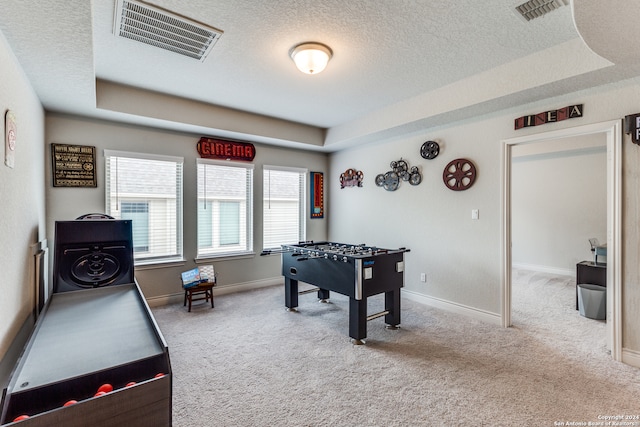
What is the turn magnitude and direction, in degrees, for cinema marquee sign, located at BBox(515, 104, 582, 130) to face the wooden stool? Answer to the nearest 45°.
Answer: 0° — it already faces it

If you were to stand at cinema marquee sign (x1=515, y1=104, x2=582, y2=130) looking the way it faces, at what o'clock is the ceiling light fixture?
The ceiling light fixture is roughly at 12 o'clock from the cinema marquee sign.

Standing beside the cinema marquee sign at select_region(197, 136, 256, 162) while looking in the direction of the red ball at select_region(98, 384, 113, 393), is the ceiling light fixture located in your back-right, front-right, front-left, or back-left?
front-left

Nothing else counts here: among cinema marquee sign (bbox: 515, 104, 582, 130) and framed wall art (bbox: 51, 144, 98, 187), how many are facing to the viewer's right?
0

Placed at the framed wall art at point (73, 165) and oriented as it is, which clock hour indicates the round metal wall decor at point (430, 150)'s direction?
The round metal wall decor is roughly at 10 o'clock from the framed wall art.

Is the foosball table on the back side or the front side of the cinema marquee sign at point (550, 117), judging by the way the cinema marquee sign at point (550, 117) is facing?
on the front side

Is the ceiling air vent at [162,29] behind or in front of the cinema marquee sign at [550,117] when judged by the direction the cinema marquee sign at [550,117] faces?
in front

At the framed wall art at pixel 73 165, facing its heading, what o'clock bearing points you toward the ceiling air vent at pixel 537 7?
The ceiling air vent is roughly at 11 o'clock from the framed wall art.

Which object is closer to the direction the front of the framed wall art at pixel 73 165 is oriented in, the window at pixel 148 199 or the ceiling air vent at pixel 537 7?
the ceiling air vent

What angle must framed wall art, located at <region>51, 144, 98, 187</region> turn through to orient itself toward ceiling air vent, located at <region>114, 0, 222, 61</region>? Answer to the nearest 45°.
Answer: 0° — it already faces it

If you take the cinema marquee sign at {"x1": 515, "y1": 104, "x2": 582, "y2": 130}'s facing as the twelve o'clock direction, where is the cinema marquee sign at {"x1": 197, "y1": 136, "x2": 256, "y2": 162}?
the cinema marquee sign at {"x1": 197, "y1": 136, "x2": 256, "y2": 162} is roughly at 1 o'clock from the cinema marquee sign at {"x1": 515, "y1": 104, "x2": 582, "y2": 130}.

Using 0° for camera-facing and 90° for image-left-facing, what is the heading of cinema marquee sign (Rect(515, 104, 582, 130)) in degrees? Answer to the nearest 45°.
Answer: approximately 45°

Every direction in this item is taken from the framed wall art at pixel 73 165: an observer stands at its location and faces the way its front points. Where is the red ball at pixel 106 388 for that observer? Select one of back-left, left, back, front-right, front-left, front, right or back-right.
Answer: front

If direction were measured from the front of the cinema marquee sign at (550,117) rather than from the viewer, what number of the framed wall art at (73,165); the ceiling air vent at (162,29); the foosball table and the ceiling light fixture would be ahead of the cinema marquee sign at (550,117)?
4

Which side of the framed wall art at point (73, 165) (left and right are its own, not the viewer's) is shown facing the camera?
front

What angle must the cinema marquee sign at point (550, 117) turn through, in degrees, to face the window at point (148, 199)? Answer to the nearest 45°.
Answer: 0° — it already faces it

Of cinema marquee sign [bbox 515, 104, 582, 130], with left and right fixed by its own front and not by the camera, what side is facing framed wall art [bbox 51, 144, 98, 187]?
front
